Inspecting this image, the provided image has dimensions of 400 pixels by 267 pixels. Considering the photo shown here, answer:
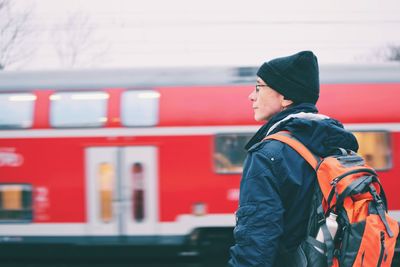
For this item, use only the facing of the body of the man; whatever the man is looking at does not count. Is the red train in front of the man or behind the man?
in front

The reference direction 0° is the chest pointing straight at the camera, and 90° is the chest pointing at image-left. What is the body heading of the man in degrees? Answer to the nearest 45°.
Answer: approximately 135°

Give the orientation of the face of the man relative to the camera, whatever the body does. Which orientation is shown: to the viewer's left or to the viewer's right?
to the viewer's left
